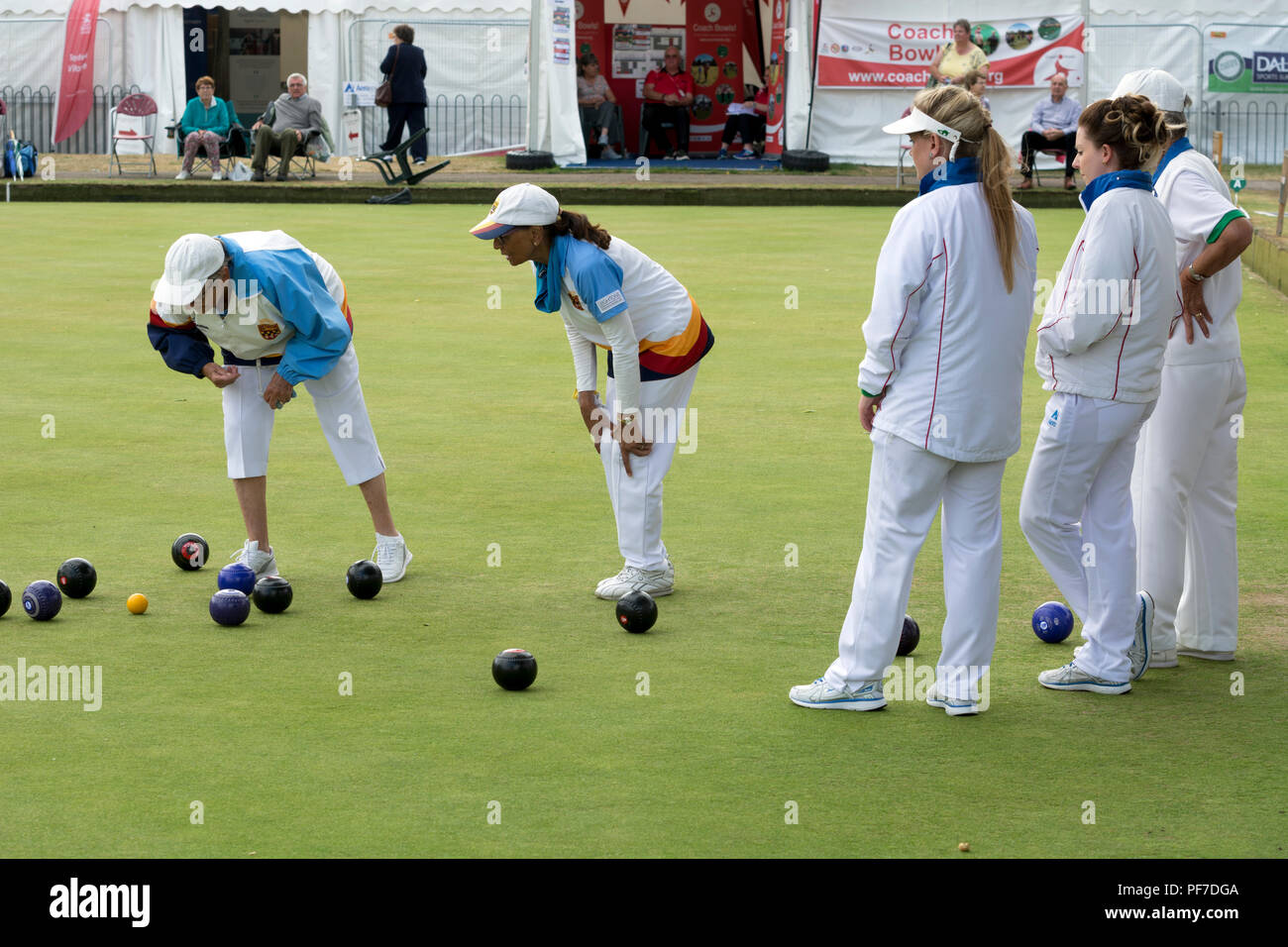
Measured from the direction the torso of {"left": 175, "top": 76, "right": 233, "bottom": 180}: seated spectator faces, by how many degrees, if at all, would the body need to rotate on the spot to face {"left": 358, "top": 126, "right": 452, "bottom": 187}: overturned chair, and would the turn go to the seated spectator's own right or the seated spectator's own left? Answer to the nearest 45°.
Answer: approximately 45° to the seated spectator's own left

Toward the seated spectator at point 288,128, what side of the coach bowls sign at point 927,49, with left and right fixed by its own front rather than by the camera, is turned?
right

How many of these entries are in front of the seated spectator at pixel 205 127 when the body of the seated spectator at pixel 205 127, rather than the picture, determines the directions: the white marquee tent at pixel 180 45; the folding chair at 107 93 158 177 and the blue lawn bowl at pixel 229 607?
1

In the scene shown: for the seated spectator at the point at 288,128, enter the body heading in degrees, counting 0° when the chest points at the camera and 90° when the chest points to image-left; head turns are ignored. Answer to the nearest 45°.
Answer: approximately 45°

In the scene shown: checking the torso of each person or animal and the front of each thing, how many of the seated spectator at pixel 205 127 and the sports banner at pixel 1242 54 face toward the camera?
2

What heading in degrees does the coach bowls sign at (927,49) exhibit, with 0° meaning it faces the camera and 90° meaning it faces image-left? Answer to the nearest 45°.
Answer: approximately 0°

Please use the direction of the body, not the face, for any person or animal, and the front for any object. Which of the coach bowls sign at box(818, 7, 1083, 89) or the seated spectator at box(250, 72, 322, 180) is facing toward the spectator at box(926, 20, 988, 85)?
the coach bowls sign

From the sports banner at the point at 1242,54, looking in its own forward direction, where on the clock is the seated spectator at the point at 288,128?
The seated spectator is roughly at 2 o'clock from the sports banner.
